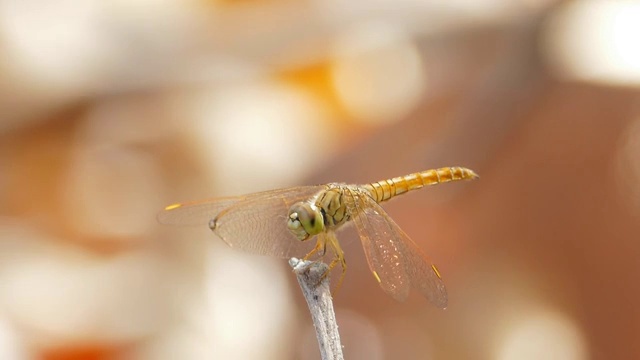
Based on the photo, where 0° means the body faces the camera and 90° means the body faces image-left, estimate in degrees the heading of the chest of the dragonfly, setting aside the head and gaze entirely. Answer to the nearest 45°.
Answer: approximately 45°
